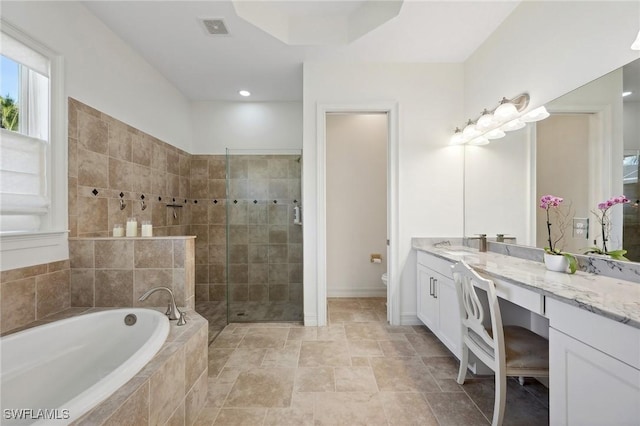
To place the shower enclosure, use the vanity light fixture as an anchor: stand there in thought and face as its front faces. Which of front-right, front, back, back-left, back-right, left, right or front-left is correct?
front-right

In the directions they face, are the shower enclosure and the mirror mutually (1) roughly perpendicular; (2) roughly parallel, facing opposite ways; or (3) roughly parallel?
roughly perpendicular

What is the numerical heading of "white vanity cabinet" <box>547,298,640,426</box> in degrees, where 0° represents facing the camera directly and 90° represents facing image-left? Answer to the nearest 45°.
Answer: approximately 45°

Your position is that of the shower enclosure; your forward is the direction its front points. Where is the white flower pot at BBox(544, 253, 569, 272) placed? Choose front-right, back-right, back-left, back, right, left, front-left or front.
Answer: front-left

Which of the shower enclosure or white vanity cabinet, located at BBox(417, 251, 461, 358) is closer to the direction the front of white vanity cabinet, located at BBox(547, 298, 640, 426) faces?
the shower enclosure

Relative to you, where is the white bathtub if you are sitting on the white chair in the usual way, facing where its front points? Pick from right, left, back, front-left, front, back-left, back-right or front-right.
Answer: back

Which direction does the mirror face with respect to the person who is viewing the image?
facing the viewer and to the left of the viewer

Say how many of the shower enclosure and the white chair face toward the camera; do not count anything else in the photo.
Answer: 1

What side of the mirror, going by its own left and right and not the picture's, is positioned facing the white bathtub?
front

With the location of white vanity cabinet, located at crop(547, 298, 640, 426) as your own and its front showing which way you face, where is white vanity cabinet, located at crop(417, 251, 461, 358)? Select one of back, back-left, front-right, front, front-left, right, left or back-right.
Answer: right
